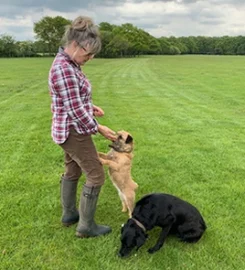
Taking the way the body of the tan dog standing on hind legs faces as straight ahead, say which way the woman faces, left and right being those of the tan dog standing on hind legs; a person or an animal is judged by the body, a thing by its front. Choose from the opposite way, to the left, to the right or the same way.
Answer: the opposite way

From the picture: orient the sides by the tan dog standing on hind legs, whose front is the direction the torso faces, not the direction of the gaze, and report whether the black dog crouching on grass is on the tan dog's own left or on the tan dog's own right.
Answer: on the tan dog's own left

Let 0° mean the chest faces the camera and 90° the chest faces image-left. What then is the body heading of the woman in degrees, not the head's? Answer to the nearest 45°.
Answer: approximately 270°

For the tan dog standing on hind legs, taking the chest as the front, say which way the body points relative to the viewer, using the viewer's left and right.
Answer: facing to the left of the viewer

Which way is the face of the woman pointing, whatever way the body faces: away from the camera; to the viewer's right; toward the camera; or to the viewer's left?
to the viewer's right

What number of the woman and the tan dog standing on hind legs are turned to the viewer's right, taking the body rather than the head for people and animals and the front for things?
1
